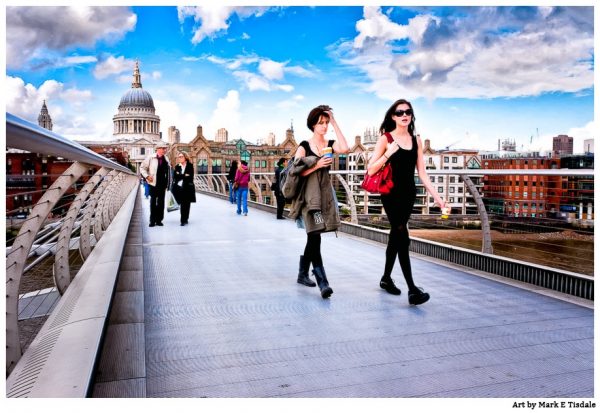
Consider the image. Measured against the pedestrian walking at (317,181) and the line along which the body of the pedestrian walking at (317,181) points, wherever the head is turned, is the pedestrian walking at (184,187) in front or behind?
behind

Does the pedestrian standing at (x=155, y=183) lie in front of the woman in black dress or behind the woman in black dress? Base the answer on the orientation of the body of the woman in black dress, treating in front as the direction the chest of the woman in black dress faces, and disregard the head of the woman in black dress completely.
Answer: behind

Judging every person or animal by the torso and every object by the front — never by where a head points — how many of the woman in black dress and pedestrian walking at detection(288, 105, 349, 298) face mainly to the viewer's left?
0

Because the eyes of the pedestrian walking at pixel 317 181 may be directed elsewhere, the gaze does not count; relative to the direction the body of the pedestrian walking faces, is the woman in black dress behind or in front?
in front

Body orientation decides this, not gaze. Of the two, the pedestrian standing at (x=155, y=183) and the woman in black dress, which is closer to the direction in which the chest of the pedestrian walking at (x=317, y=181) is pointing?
the woman in black dress

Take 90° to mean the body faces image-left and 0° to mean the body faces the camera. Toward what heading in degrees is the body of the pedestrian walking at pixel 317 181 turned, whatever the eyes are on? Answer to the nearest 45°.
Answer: approximately 315°

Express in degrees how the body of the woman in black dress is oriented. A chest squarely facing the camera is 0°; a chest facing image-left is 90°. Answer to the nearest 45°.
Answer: approximately 315°
